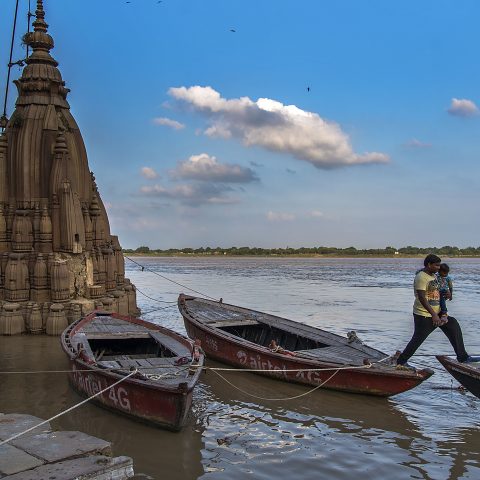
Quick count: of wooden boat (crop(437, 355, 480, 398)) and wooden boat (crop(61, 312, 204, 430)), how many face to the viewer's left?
1

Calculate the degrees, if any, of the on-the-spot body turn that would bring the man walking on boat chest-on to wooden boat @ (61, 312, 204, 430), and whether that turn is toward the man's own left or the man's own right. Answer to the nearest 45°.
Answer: approximately 180°

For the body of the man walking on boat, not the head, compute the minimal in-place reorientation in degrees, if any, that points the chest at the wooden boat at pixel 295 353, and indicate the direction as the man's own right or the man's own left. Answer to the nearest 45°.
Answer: approximately 135° to the man's own left

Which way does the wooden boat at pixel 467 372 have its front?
to the viewer's left

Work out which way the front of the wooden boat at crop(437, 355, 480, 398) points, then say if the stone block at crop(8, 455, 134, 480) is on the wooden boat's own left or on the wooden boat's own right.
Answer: on the wooden boat's own left

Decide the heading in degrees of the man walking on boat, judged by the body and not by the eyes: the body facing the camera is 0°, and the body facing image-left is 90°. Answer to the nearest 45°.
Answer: approximately 270°
